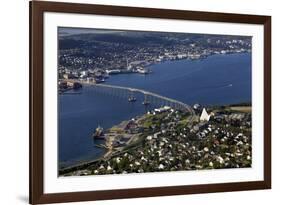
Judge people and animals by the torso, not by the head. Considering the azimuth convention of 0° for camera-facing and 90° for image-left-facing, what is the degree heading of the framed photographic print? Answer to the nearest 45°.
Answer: approximately 315°
